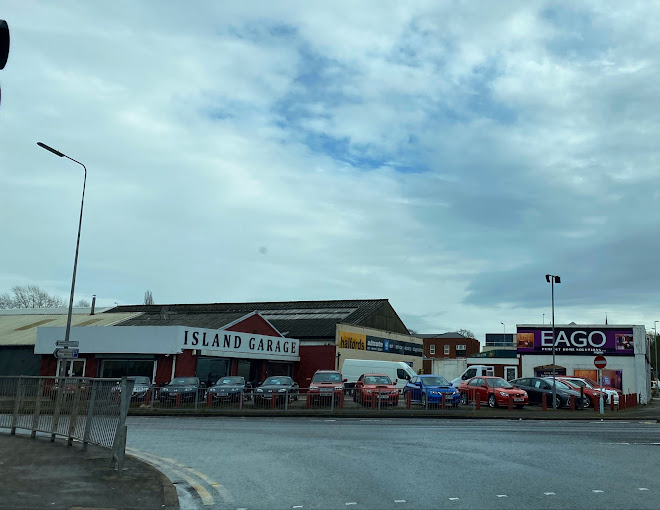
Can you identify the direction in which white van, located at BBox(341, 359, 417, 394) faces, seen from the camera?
facing to the right of the viewer

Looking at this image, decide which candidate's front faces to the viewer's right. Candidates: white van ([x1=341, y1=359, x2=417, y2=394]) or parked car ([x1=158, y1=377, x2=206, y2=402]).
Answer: the white van

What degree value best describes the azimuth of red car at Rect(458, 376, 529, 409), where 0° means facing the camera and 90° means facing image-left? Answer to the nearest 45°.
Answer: approximately 315°

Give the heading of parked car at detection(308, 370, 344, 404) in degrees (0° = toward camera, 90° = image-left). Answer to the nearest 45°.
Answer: approximately 0°

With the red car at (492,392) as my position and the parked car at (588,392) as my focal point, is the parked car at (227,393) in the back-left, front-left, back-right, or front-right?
back-left

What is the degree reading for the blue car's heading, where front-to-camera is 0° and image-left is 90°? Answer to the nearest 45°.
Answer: approximately 315°

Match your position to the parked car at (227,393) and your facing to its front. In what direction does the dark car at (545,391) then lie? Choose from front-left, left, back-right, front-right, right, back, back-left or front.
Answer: back-left

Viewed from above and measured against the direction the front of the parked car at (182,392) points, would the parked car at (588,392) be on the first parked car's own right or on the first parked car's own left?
on the first parked car's own left

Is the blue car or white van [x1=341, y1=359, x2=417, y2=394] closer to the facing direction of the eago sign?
the blue car

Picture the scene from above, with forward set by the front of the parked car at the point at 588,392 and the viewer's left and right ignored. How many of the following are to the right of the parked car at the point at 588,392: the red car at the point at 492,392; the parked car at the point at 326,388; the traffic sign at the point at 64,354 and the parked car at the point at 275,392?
4

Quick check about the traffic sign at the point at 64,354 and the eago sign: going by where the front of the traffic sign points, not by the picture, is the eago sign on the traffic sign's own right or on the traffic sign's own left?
on the traffic sign's own left

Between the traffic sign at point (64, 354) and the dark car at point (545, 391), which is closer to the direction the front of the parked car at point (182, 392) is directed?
the traffic sign
